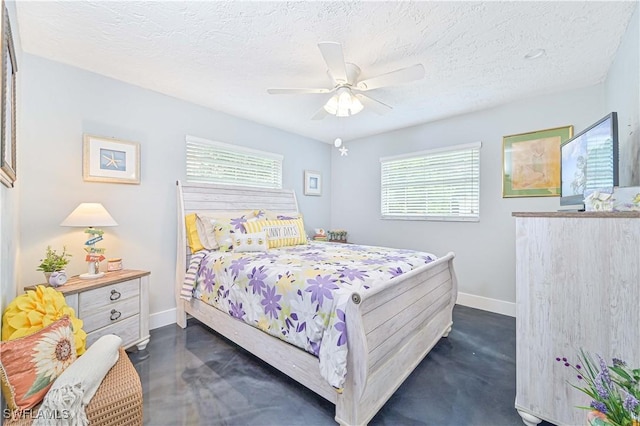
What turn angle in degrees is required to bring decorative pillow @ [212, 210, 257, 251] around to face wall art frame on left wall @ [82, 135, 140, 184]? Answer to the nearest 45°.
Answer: approximately 135° to its right

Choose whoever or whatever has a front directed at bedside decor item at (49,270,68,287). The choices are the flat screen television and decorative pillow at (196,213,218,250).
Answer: the flat screen television

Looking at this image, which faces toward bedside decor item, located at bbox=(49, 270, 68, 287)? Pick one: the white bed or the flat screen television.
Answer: the flat screen television

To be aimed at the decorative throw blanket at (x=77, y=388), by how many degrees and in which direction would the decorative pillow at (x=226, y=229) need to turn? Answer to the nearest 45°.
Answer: approximately 45° to its right

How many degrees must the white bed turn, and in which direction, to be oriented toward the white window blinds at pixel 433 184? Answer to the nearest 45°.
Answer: approximately 90° to its left

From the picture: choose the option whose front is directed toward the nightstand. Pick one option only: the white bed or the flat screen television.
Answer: the flat screen television

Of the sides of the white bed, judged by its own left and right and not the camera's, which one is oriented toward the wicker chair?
right
